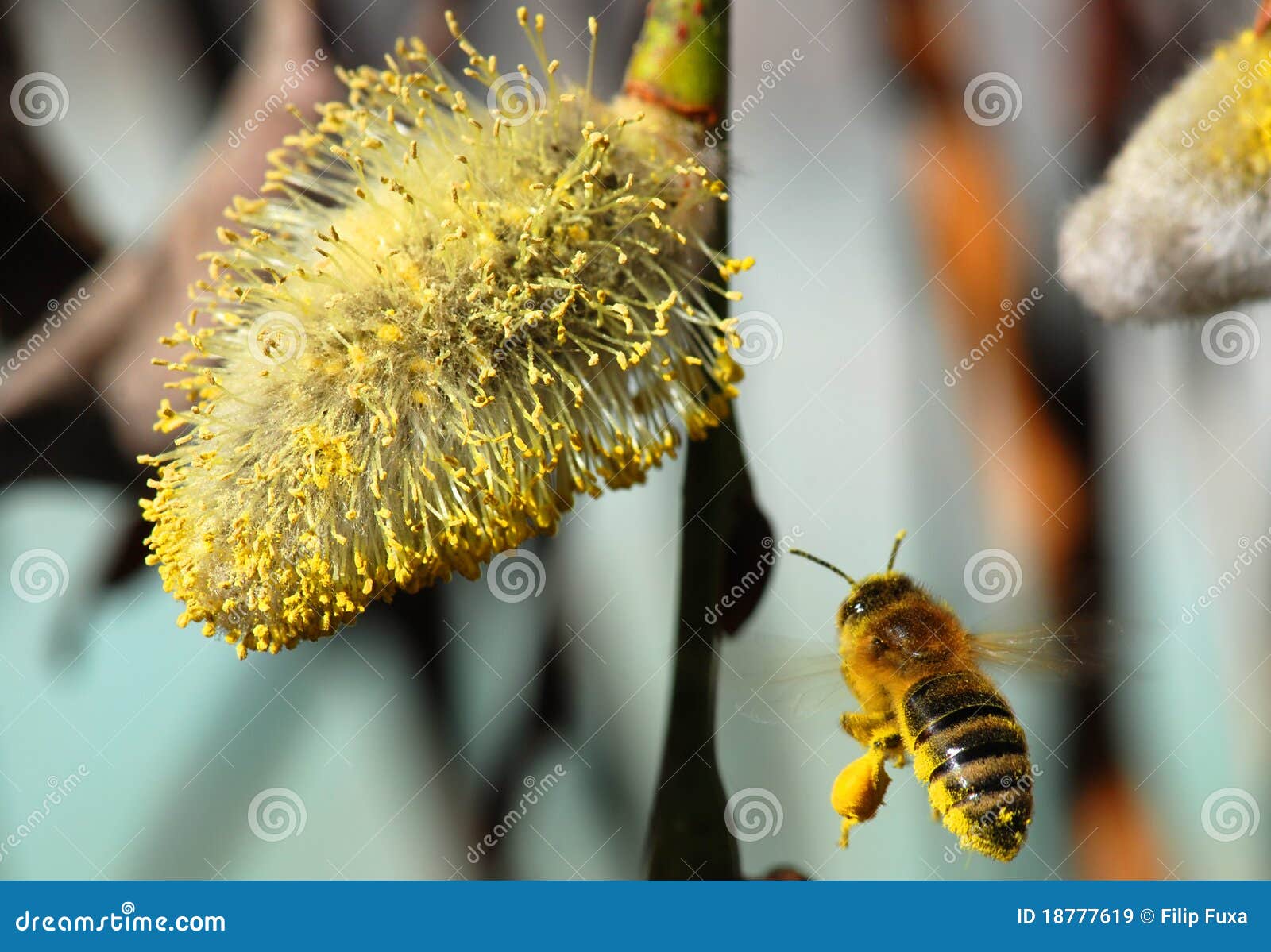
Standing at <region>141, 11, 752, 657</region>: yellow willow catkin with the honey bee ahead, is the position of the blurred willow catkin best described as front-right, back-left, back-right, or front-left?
front-left

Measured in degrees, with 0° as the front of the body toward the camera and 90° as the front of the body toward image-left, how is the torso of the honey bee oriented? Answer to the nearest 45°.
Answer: approximately 135°
